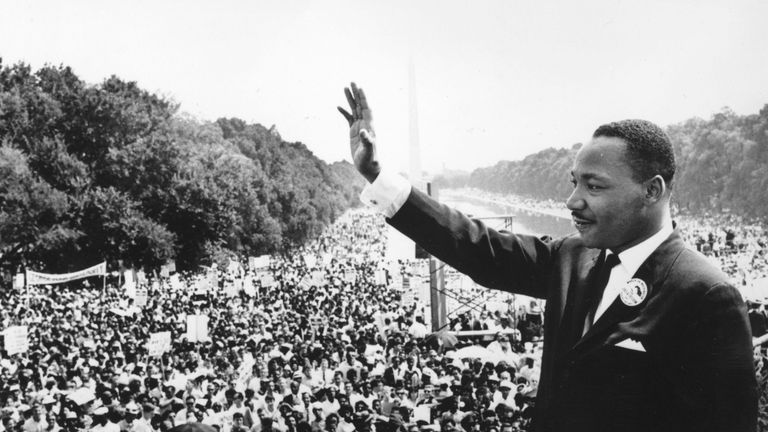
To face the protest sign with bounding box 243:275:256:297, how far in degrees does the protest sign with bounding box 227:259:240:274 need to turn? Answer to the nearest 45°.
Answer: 0° — it already faces it

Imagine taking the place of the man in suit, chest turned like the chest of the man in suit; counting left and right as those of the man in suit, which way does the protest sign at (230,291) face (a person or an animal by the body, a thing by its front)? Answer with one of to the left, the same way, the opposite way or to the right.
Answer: to the left

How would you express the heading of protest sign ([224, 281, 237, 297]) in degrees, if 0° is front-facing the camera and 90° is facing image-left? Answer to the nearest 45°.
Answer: approximately 0°

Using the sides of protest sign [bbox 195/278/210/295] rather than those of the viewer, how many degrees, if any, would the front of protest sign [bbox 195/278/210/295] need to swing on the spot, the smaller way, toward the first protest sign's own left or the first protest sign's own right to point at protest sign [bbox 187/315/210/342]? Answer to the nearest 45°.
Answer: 0° — it already faces it

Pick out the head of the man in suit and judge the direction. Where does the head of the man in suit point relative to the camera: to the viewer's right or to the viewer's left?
to the viewer's left

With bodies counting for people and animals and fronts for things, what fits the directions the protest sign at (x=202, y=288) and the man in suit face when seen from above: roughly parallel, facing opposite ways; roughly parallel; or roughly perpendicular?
roughly perpendicular
